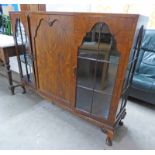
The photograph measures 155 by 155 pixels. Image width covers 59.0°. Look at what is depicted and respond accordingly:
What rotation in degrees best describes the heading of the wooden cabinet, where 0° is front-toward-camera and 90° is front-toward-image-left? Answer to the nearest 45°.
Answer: approximately 45°
